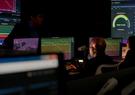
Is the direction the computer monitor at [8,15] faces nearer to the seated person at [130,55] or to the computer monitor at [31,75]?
the computer monitor

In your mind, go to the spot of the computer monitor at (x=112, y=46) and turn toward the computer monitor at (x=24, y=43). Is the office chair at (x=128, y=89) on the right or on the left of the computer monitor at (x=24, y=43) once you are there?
left

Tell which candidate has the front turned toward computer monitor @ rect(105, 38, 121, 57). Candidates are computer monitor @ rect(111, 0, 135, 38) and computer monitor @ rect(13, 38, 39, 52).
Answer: computer monitor @ rect(111, 0, 135, 38)

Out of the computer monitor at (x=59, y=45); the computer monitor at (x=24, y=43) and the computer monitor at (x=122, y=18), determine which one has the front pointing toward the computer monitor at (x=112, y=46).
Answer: the computer monitor at (x=122, y=18)

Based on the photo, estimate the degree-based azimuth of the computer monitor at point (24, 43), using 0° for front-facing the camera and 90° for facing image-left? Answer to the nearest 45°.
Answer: approximately 0°

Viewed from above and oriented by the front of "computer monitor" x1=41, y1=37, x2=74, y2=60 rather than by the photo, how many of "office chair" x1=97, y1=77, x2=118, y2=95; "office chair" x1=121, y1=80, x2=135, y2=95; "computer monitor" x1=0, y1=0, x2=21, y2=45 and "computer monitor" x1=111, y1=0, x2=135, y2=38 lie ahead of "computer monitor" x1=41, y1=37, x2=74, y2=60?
2

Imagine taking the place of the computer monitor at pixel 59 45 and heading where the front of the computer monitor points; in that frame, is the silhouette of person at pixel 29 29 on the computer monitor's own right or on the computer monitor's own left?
on the computer monitor's own right

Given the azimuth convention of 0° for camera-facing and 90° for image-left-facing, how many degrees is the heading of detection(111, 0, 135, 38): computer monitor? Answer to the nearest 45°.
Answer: approximately 0°

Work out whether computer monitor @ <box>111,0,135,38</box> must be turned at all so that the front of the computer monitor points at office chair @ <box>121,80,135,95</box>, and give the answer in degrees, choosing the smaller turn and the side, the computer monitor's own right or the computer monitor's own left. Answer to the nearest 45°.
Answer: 0° — it already faces it
